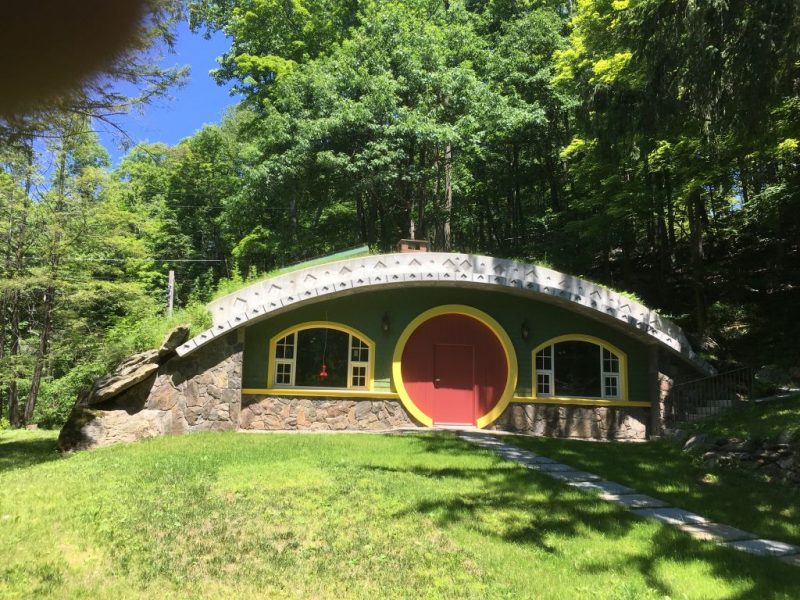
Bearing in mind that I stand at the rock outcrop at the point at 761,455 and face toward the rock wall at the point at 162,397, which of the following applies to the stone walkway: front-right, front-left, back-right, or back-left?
front-left

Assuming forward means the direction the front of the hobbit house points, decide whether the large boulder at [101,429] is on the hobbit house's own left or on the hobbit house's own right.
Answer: on the hobbit house's own right

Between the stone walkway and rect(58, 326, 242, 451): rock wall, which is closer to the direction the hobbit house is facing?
the stone walkway

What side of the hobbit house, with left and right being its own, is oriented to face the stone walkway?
front

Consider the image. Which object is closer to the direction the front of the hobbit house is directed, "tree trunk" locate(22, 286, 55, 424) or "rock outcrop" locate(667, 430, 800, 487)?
the rock outcrop

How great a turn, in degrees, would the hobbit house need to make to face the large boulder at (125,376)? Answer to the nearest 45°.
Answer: approximately 90° to its right

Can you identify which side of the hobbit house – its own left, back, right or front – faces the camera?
front

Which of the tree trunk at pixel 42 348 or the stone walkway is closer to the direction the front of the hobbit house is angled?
the stone walkway

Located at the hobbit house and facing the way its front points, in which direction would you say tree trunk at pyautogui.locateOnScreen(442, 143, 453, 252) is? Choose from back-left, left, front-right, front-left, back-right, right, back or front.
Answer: back

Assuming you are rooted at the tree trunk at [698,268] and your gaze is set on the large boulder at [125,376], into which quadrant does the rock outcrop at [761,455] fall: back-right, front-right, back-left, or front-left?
front-left

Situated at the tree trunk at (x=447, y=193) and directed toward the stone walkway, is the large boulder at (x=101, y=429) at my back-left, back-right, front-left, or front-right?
front-right

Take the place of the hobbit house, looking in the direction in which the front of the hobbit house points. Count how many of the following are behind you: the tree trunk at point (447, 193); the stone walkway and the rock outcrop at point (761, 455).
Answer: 1

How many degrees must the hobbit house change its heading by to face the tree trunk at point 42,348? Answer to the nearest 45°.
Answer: approximately 135° to its right

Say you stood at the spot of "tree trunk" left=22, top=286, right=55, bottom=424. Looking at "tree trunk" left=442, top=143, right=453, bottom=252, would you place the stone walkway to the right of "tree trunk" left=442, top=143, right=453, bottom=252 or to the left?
right
